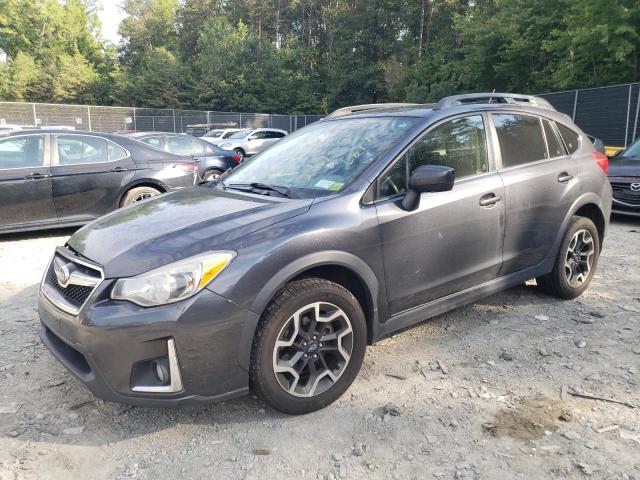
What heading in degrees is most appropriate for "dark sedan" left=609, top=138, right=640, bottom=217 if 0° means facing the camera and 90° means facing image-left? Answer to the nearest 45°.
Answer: approximately 45°

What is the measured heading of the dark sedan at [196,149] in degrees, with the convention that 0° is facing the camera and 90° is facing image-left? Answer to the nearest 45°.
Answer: approximately 90°

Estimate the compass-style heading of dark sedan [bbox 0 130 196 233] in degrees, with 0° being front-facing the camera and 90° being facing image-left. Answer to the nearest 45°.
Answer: approximately 90°

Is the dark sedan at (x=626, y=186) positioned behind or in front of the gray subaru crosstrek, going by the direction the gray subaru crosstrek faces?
behind

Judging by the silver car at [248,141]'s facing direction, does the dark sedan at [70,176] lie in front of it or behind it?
in front

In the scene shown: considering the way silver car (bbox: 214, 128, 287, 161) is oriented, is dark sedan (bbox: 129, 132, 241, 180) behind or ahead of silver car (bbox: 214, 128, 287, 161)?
ahead

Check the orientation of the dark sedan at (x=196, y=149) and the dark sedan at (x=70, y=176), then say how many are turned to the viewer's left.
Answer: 2

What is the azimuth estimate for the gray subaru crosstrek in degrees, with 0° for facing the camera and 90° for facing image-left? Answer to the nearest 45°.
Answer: approximately 45°

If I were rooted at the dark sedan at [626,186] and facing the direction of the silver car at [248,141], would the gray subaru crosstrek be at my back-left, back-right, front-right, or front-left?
back-left

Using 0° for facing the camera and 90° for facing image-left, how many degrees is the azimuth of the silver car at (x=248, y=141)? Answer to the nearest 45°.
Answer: approximately 45°
